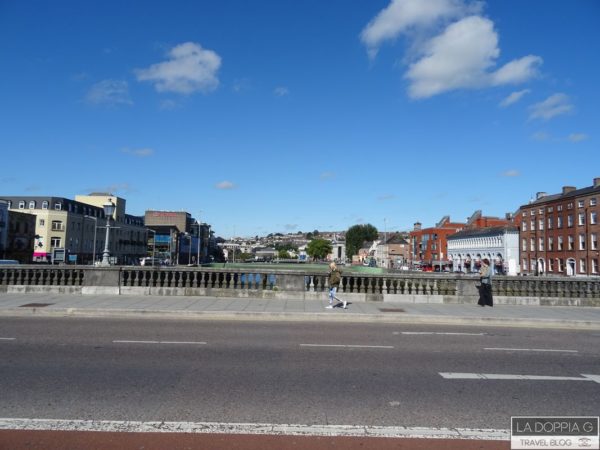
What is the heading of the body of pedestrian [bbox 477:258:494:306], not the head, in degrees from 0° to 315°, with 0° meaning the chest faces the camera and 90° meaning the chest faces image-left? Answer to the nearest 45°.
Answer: approximately 90°
